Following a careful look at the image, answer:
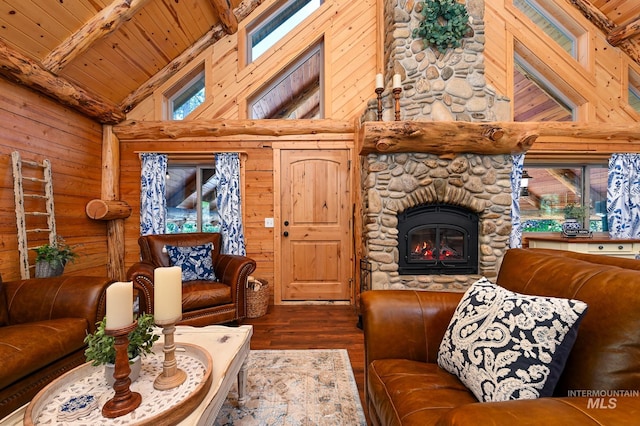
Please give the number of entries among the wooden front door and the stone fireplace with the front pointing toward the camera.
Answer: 2

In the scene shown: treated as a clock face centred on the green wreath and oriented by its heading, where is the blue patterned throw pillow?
The blue patterned throw pillow is roughly at 2 o'clock from the green wreath.

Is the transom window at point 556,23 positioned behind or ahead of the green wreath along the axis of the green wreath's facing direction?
behind

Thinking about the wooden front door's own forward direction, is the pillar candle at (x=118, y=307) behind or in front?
in front

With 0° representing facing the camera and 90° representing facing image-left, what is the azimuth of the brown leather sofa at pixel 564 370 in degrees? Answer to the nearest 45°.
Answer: approximately 45°

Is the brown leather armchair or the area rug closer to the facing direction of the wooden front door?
the area rug

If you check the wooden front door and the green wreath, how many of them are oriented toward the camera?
2

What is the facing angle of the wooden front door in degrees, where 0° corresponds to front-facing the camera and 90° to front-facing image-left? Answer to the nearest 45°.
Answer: approximately 0°

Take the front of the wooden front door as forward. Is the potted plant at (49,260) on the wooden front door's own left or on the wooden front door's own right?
on the wooden front door's own right

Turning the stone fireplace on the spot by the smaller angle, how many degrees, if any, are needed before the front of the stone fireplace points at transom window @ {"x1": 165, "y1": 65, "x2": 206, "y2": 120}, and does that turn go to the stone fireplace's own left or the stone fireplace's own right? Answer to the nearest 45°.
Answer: approximately 90° to the stone fireplace's own right

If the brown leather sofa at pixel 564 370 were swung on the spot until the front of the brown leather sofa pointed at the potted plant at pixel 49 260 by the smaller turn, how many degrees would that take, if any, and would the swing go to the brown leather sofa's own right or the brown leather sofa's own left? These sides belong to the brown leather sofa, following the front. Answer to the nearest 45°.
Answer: approximately 45° to the brown leather sofa's own right

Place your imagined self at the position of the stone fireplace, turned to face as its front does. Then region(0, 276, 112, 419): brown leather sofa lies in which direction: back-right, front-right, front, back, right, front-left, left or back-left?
front-right

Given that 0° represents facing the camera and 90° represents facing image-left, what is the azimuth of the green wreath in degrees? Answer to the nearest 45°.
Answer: approximately 0°
